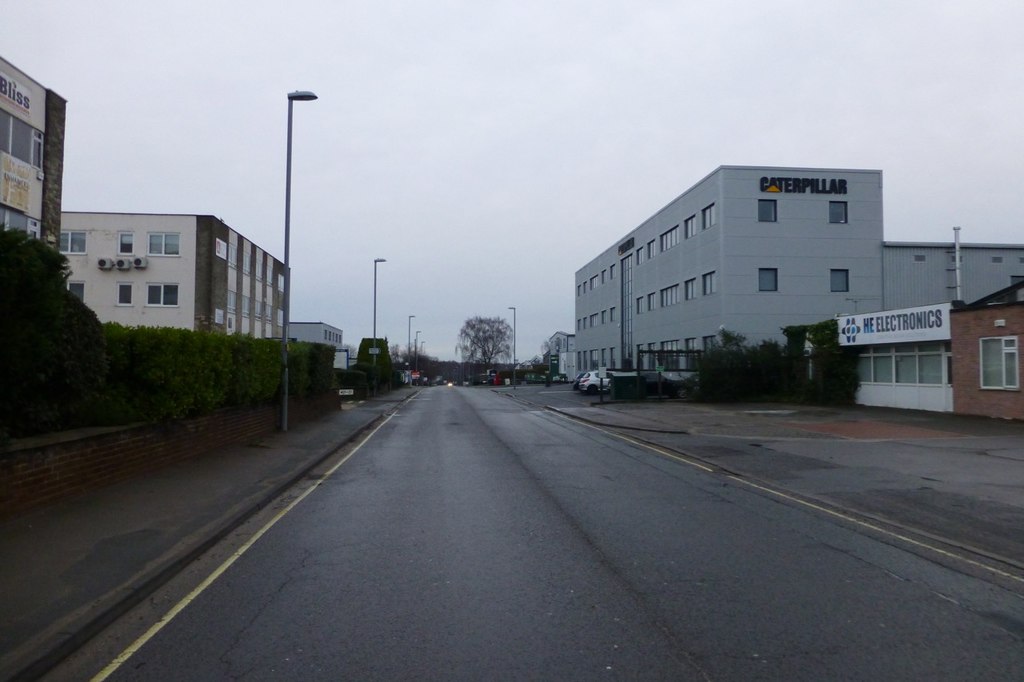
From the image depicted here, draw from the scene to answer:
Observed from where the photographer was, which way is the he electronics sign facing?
facing the viewer and to the left of the viewer

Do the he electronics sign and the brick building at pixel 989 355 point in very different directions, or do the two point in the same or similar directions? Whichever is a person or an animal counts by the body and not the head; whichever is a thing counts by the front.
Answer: same or similar directions

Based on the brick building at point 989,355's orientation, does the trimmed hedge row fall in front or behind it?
in front

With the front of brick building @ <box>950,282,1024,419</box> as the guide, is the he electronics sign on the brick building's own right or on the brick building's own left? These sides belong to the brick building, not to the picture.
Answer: on the brick building's own right

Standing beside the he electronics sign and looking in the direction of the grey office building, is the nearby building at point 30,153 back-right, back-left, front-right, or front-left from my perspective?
back-left

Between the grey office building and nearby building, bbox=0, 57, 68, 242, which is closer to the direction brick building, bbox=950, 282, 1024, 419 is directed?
the nearby building

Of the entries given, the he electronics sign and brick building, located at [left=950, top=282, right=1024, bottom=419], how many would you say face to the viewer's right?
0

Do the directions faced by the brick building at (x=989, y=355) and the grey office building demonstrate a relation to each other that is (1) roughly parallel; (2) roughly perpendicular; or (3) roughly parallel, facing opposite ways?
roughly parallel

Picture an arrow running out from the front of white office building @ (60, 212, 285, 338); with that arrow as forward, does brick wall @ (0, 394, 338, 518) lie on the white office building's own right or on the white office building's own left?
on the white office building's own right

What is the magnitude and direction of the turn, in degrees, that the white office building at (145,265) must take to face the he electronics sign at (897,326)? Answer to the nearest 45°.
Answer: approximately 45° to its right

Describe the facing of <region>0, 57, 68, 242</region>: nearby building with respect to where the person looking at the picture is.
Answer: facing the viewer and to the right of the viewer

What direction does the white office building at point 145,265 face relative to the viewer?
to the viewer's right

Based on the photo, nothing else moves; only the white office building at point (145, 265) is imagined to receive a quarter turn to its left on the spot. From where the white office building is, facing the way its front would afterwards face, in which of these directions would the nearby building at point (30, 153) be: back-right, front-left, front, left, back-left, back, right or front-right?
back
